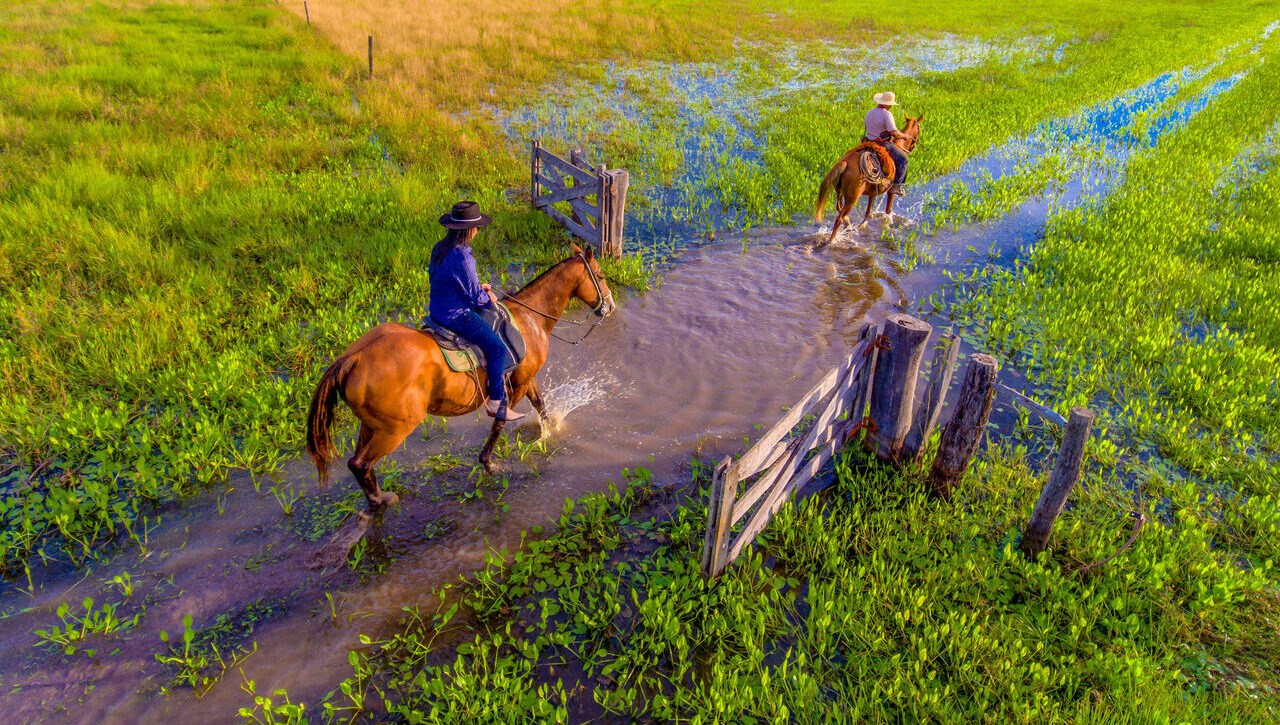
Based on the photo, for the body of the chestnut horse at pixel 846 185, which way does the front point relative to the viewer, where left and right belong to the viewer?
facing away from the viewer and to the right of the viewer

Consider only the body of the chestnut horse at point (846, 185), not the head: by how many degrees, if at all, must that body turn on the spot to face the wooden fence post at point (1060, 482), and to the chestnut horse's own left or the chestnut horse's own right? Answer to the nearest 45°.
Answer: approximately 135° to the chestnut horse's own right

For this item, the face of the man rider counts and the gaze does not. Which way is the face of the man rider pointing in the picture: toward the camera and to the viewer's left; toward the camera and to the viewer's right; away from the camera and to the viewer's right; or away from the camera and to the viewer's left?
away from the camera and to the viewer's right

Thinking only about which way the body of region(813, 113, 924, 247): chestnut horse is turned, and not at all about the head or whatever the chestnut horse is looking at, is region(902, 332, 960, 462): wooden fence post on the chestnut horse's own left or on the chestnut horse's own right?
on the chestnut horse's own right

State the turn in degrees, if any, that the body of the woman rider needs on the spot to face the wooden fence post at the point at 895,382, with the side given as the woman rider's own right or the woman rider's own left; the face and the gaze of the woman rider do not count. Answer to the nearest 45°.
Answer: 0° — they already face it

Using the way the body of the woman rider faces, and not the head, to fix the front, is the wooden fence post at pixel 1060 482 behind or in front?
in front

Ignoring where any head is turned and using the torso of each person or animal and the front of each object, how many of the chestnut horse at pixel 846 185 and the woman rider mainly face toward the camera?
0

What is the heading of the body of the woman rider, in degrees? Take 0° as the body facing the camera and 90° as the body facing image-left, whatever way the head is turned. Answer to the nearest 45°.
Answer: approximately 270°

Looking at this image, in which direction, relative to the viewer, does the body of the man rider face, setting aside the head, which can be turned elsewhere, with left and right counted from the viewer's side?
facing away from the viewer and to the right of the viewer

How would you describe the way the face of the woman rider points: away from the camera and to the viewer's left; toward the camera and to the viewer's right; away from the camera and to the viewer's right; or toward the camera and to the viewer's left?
away from the camera and to the viewer's right

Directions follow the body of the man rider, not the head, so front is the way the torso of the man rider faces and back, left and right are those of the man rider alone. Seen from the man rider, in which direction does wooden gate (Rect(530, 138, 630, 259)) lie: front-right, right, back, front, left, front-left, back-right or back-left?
back

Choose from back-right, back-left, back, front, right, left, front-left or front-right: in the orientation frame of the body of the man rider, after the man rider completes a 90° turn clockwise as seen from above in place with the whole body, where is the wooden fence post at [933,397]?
front-right
